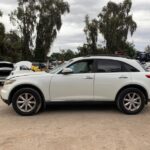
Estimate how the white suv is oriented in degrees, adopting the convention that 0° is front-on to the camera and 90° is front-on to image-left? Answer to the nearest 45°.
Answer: approximately 90°
